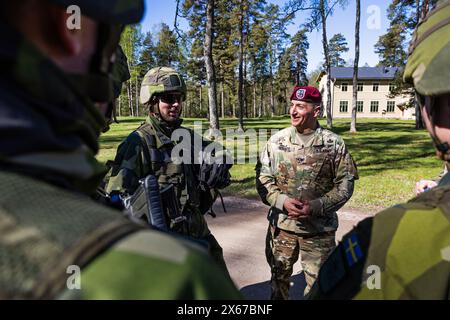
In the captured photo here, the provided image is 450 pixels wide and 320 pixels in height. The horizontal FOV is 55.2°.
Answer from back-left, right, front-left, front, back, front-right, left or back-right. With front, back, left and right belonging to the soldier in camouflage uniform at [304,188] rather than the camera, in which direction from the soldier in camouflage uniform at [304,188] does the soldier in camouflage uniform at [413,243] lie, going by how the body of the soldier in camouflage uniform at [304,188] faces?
front-left

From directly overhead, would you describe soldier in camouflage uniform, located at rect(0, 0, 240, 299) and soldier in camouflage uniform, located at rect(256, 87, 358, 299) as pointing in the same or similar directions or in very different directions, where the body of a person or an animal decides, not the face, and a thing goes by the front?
very different directions

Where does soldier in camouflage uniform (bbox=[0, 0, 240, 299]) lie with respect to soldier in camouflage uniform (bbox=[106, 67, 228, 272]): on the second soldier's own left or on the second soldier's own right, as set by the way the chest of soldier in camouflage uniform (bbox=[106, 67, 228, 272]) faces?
on the second soldier's own right

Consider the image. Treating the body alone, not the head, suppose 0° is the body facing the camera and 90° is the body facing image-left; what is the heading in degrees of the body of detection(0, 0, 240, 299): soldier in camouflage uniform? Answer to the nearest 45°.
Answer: approximately 225°

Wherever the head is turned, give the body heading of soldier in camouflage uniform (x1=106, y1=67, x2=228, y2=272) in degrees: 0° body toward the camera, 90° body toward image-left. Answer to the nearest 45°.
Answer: approximately 315°

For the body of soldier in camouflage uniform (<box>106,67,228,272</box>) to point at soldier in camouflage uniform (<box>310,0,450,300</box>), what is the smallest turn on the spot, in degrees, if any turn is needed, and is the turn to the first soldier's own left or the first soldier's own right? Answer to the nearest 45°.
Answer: approximately 45° to the first soldier's own right

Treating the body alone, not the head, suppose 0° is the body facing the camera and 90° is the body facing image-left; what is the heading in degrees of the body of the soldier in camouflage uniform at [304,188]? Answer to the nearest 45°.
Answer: approximately 45°

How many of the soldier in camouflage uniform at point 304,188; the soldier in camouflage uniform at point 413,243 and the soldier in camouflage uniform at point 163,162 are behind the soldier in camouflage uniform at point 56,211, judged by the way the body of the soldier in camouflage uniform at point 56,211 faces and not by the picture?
0

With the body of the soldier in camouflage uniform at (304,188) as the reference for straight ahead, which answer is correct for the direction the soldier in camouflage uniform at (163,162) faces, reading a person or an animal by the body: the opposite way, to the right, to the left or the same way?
to the left

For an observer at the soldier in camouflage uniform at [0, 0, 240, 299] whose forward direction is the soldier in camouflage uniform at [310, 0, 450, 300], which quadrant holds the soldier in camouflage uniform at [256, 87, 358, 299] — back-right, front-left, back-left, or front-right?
front-left

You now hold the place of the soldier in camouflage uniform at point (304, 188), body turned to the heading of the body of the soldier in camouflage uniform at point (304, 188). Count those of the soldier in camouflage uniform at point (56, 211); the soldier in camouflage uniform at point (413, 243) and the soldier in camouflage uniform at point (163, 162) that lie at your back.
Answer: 0

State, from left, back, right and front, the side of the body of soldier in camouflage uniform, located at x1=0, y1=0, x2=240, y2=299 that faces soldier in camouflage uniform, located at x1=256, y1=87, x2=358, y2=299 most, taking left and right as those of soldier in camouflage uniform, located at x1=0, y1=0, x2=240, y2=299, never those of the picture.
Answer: front

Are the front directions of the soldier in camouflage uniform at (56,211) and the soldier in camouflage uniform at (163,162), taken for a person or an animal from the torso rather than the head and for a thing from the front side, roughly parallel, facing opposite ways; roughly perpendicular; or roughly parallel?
roughly perpendicular

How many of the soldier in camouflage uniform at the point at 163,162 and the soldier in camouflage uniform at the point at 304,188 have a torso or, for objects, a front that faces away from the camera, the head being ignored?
0

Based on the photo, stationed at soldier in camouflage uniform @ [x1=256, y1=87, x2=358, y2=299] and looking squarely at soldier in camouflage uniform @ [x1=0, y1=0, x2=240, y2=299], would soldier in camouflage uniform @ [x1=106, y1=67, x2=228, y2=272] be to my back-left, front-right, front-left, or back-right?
front-right
